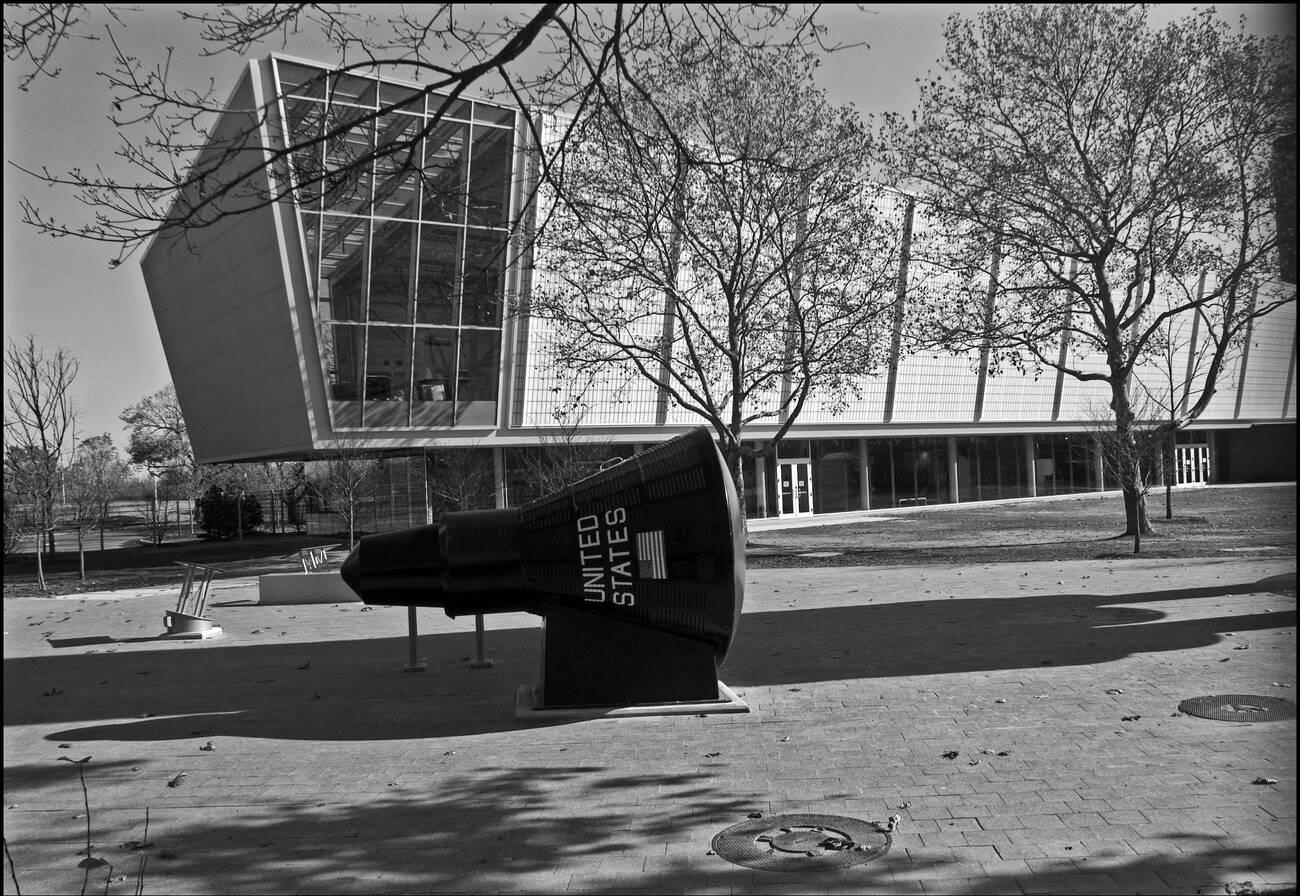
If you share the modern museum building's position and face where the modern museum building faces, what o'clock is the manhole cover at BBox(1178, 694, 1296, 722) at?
The manhole cover is roughly at 1 o'clock from the modern museum building.

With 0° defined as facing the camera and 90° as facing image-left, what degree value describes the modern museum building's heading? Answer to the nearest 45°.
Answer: approximately 0°

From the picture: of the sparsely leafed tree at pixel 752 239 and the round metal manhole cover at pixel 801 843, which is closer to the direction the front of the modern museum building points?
the round metal manhole cover

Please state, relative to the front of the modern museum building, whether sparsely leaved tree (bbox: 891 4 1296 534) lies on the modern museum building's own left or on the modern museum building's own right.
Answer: on the modern museum building's own left

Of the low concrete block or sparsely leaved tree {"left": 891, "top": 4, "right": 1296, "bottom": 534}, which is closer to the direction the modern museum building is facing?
the low concrete block

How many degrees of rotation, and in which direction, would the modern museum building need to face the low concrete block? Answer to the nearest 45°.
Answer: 0° — it already faces it

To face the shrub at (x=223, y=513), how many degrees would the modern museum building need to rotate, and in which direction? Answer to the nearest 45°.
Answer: approximately 135° to its right
